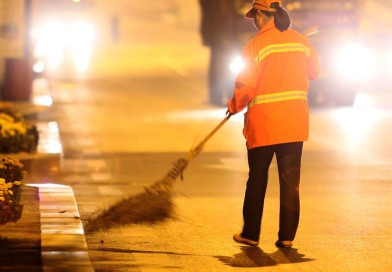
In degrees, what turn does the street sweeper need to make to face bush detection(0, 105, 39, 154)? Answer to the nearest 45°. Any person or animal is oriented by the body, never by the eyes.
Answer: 0° — it already faces it

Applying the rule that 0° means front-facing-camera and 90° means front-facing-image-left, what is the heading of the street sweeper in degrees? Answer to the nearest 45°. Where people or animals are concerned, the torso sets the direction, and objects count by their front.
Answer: approximately 135°

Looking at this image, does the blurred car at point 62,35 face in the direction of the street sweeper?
yes

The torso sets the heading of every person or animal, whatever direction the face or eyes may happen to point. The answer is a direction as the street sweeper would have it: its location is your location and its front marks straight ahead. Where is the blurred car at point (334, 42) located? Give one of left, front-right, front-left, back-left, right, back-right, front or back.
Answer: front-right

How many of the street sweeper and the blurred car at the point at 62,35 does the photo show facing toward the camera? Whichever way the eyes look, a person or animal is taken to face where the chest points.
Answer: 1

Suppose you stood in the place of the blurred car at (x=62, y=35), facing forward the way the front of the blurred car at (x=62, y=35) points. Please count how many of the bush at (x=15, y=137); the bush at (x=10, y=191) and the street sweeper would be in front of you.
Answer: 3

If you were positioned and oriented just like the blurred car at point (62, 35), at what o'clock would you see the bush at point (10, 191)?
The bush is roughly at 12 o'clock from the blurred car.

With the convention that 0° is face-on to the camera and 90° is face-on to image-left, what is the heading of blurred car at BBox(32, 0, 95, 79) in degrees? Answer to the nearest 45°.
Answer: approximately 0°
